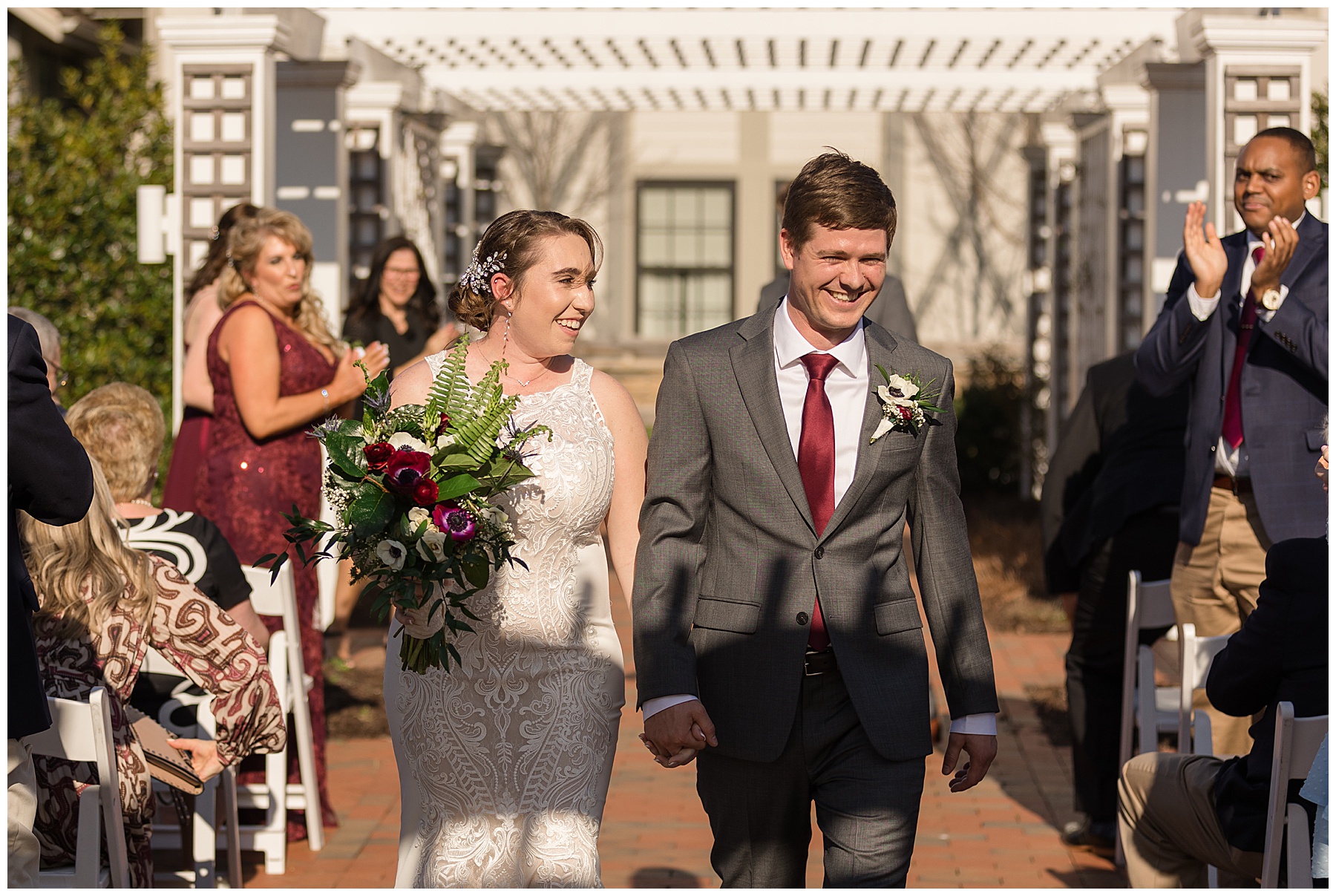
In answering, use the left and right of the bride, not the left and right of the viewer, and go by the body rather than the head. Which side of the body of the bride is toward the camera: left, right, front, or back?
front

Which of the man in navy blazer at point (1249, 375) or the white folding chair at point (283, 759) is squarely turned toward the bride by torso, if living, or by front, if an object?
the man in navy blazer

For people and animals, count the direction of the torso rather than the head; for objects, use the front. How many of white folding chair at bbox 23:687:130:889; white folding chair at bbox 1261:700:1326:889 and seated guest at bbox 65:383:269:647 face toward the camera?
0

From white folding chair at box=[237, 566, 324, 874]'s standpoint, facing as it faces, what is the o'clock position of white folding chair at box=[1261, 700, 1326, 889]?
white folding chair at box=[1261, 700, 1326, 889] is roughly at 3 o'clock from white folding chair at box=[237, 566, 324, 874].

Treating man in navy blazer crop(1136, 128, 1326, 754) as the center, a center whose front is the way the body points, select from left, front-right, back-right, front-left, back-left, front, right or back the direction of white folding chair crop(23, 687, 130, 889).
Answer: front

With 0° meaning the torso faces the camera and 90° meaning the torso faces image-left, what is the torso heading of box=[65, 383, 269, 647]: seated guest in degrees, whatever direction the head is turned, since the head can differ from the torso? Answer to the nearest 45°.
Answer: approximately 180°

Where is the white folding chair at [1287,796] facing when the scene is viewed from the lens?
facing away from the viewer and to the left of the viewer

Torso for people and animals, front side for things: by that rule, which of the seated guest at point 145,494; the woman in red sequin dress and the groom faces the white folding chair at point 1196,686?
the woman in red sequin dress

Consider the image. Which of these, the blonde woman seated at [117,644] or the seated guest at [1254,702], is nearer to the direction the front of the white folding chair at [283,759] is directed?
the seated guest

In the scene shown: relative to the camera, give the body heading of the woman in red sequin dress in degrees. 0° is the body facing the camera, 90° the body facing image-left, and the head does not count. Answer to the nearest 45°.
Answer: approximately 315°

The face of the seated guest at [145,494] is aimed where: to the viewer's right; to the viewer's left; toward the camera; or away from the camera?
away from the camera

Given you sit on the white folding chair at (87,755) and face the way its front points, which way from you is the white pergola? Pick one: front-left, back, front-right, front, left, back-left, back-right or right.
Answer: front

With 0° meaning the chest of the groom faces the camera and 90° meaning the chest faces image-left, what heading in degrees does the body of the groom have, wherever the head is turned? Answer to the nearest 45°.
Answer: approximately 0°

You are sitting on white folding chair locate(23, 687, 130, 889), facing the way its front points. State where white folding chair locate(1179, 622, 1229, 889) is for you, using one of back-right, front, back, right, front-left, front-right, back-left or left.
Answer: front-right

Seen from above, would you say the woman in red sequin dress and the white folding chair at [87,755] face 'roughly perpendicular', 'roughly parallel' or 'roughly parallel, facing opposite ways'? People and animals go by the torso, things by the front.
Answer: roughly perpendicular

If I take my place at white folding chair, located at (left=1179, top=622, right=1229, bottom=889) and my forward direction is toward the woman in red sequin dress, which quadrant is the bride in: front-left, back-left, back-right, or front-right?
front-left

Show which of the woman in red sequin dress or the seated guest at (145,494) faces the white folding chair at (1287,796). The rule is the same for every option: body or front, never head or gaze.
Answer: the woman in red sequin dress
